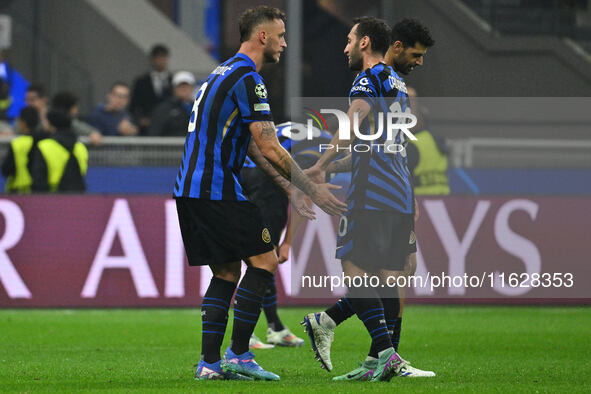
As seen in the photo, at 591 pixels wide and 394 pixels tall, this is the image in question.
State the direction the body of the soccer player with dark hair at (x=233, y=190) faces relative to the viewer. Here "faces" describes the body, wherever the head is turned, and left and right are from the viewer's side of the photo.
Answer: facing to the right of the viewer

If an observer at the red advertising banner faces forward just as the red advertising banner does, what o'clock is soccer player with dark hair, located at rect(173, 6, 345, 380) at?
The soccer player with dark hair is roughly at 12 o'clock from the red advertising banner.

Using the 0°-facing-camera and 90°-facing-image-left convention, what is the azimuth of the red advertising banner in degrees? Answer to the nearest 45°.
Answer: approximately 0°

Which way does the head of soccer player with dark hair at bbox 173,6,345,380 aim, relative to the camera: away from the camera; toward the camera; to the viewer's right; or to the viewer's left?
to the viewer's right

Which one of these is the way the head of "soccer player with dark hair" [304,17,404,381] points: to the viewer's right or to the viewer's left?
to the viewer's left

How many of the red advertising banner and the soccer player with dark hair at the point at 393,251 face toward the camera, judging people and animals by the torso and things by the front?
1
